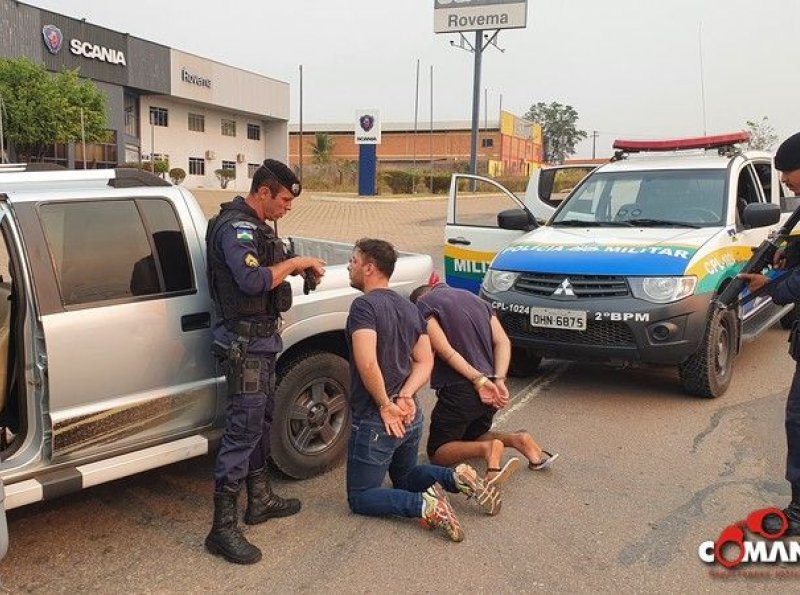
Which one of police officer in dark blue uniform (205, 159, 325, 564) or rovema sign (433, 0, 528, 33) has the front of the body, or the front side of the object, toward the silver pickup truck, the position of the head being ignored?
the rovema sign

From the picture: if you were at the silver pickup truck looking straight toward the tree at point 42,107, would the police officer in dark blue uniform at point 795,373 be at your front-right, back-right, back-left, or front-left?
back-right

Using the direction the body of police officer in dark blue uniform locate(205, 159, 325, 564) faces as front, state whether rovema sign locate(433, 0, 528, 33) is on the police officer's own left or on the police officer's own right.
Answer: on the police officer's own left

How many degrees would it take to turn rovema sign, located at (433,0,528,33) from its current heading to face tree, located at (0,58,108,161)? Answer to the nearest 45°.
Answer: approximately 45° to its right

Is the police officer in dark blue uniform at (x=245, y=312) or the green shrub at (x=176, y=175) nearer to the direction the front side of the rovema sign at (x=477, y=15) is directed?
the police officer in dark blue uniform

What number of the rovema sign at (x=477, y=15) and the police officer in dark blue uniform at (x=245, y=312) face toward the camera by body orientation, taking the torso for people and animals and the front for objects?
1

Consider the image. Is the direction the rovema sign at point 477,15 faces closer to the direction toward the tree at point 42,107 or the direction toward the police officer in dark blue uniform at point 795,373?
the police officer in dark blue uniform

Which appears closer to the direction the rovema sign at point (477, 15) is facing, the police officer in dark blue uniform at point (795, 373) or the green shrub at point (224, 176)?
the police officer in dark blue uniform

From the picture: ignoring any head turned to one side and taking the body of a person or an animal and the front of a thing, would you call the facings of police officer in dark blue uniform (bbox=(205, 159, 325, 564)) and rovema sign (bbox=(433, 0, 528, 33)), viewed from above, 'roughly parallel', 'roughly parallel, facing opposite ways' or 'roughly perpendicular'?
roughly perpendicular

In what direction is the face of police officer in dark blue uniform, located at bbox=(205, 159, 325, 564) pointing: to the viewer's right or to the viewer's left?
to the viewer's right

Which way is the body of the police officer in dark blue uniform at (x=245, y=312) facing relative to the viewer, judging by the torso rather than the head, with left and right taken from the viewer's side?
facing to the right of the viewer

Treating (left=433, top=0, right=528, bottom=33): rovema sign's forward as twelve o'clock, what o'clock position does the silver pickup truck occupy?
The silver pickup truck is roughly at 12 o'clock from the rovema sign.
